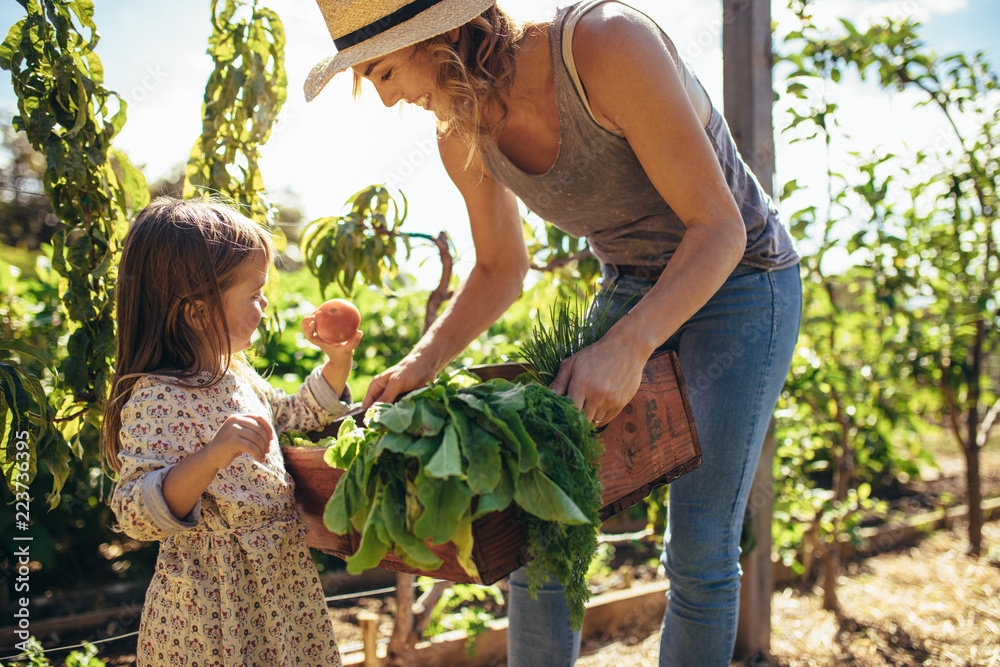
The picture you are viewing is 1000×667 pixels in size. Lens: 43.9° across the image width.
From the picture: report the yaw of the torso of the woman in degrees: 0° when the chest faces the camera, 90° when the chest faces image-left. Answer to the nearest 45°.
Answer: approximately 45°

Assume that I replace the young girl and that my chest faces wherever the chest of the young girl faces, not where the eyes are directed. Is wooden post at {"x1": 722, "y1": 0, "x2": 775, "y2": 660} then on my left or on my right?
on my left

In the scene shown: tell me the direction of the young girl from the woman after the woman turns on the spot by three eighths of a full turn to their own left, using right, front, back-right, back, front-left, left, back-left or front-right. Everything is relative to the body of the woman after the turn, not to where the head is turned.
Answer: back

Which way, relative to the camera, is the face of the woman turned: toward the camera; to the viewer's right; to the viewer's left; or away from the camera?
to the viewer's left

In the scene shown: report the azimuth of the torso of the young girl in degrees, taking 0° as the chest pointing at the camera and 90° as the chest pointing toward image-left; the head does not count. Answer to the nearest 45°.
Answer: approximately 315°

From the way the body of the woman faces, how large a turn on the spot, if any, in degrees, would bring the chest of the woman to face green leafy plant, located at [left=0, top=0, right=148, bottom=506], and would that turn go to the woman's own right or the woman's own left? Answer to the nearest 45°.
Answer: approximately 45° to the woman's own right

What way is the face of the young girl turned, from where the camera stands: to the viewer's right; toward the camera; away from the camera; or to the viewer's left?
to the viewer's right
